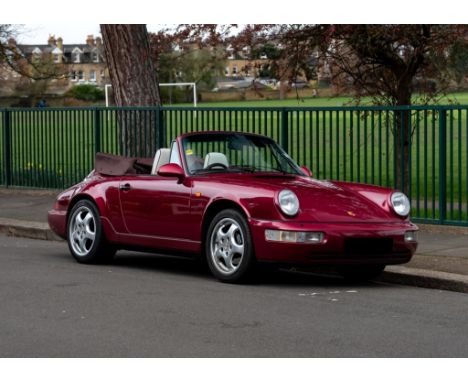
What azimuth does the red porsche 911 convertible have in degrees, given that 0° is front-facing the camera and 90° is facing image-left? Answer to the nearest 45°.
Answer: approximately 315°

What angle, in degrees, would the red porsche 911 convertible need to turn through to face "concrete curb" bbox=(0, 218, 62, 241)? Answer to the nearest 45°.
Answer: approximately 180°
